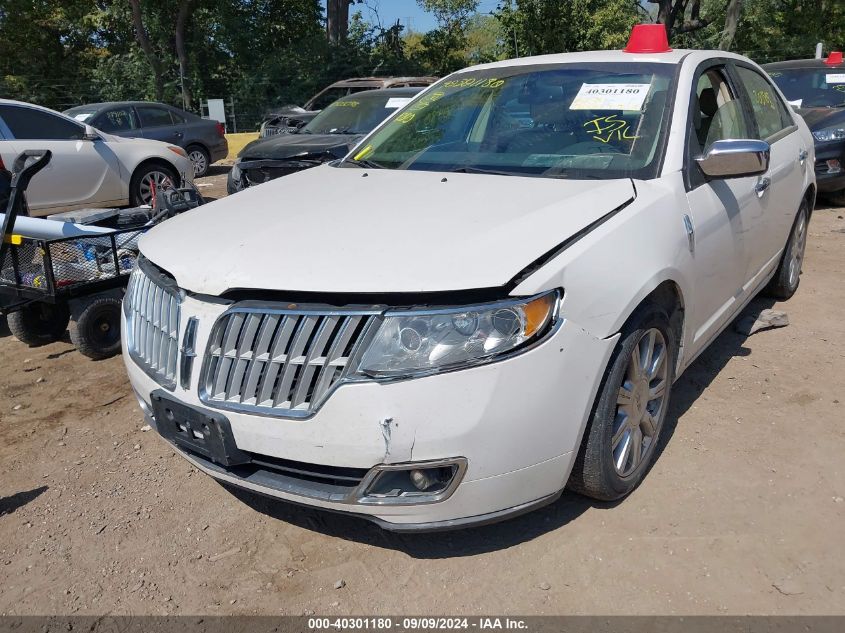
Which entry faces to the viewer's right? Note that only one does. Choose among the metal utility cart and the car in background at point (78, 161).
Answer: the car in background

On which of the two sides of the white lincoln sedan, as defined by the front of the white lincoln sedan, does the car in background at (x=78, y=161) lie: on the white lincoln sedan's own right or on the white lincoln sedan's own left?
on the white lincoln sedan's own right

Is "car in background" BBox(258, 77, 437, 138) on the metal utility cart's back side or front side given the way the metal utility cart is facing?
on the back side

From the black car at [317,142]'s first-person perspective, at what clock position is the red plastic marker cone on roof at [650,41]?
The red plastic marker cone on roof is roughly at 10 o'clock from the black car.

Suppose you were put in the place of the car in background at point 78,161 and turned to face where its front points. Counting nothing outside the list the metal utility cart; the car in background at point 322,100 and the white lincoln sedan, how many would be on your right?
2

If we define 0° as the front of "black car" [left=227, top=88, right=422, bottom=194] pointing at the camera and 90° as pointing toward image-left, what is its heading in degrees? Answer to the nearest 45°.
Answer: approximately 45°

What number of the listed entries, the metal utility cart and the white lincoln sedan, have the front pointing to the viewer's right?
0

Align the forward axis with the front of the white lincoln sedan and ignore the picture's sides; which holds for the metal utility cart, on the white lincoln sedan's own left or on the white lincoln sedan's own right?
on the white lincoln sedan's own right

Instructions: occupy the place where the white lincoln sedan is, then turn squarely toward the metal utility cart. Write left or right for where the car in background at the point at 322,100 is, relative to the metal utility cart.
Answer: right

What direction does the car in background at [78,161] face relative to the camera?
to the viewer's right

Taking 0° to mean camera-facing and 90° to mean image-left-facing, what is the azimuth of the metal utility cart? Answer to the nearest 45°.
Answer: approximately 45°

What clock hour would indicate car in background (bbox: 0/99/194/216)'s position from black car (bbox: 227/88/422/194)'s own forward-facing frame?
The car in background is roughly at 2 o'clock from the black car.

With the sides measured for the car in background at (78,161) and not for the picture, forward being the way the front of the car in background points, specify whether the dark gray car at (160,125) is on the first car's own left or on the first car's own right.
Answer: on the first car's own left

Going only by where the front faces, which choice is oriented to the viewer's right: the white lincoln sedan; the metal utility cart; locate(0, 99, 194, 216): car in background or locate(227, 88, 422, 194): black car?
the car in background

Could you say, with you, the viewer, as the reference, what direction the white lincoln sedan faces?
facing the viewer and to the left of the viewer
